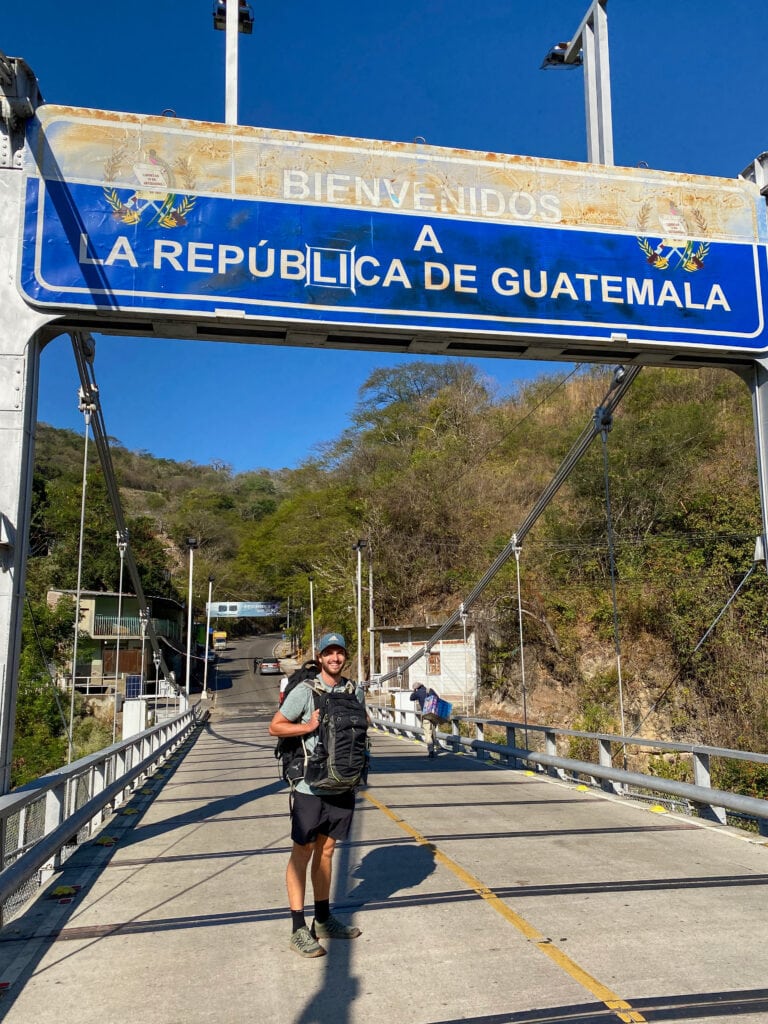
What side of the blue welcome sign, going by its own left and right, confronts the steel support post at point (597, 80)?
left

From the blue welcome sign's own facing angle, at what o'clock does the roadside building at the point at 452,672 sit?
The roadside building is roughly at 6 o'clock from the blue welcome sign.

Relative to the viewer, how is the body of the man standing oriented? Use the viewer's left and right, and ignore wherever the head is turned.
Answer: facing the viewer and to the right of the viewer

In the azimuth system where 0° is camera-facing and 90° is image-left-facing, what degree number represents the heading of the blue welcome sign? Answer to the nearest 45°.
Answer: approximately 0°

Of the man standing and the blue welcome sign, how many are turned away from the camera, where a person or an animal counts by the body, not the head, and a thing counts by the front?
0
